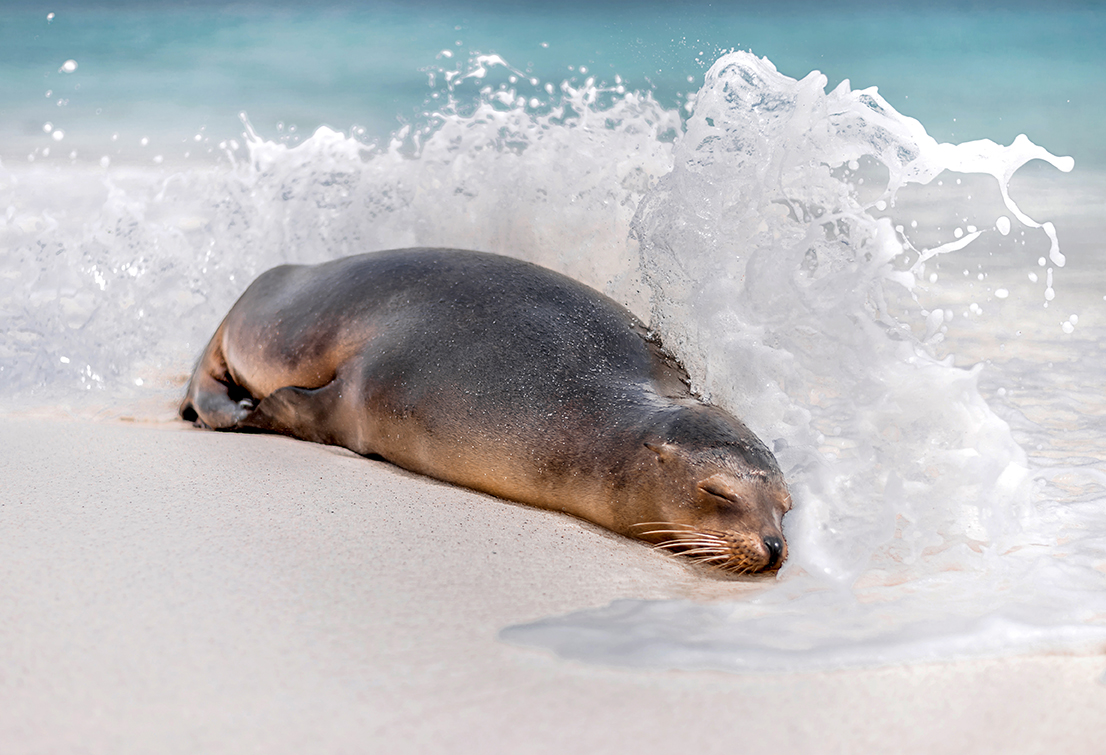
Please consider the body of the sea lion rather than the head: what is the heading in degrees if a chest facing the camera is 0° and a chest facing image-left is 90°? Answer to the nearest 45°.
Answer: approximately 315°
